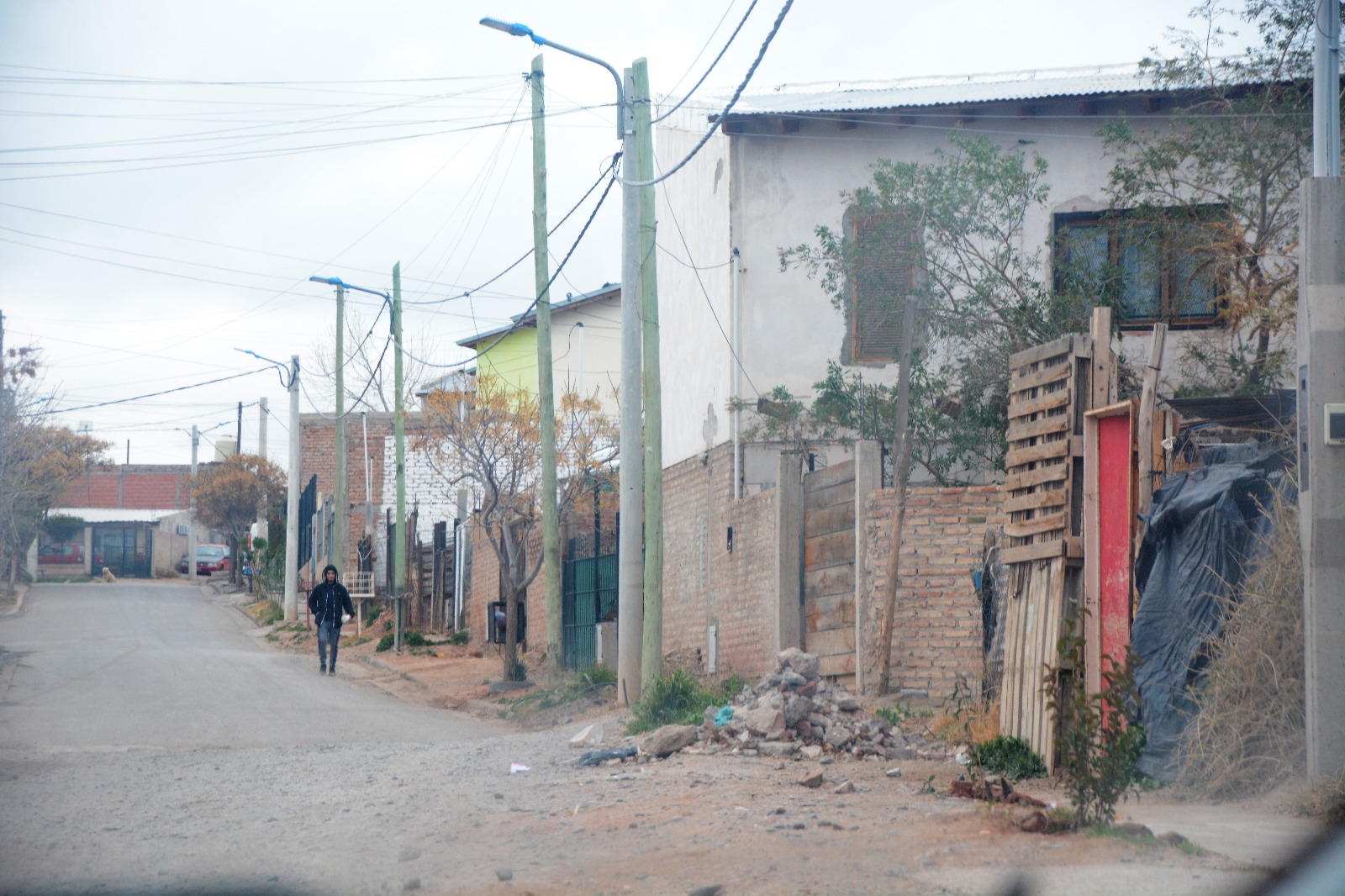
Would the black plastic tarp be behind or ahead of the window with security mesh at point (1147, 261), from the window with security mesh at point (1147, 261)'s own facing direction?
ahead

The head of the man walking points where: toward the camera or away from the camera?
toward the camera

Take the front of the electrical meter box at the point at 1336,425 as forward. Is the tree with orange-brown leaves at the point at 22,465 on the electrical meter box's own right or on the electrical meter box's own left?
on the electrical meter box's own right

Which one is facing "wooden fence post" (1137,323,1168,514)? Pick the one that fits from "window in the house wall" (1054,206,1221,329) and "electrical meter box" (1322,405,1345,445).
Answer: the window in the house wall

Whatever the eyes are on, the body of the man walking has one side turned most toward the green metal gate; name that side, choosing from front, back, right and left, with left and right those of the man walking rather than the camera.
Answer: left

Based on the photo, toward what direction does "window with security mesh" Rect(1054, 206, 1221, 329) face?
toward the camera

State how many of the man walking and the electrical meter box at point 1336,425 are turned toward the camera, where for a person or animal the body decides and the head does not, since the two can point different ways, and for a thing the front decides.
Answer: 2

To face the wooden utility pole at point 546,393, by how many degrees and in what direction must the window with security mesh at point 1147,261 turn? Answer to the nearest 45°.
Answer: approximately 90° to its right

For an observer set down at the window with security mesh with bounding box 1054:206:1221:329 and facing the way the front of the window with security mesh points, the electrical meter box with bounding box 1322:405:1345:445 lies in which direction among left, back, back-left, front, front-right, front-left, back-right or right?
front

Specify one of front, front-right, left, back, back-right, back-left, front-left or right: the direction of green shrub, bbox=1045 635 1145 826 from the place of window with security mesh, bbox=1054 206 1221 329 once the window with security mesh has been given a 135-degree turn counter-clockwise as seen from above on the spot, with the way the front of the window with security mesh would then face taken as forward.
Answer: back-right

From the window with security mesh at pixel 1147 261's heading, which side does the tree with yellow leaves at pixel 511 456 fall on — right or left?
on its right

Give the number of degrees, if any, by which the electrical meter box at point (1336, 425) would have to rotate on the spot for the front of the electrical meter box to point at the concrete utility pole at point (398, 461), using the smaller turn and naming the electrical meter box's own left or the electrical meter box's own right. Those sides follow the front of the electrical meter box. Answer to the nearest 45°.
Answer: approximately 135° to the electrical meter box's own right

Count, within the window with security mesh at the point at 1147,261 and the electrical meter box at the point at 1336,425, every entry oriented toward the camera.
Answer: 2

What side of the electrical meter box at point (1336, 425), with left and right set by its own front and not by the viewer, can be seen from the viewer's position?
front

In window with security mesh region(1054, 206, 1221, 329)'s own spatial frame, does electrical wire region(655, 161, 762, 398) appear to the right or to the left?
on its right

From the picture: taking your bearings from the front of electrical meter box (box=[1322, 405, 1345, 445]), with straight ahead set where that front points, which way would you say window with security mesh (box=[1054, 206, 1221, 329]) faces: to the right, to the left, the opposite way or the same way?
the same way

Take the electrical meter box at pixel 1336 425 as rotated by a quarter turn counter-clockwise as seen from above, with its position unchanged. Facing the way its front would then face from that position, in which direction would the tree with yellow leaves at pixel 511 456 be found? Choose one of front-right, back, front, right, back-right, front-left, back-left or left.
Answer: back-left
